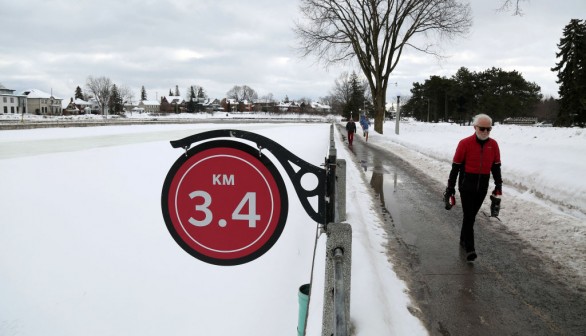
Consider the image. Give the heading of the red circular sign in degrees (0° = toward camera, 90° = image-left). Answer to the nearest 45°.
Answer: approximately 0°

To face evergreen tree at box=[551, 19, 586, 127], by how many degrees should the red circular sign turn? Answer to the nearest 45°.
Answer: approximately 135° to its left
